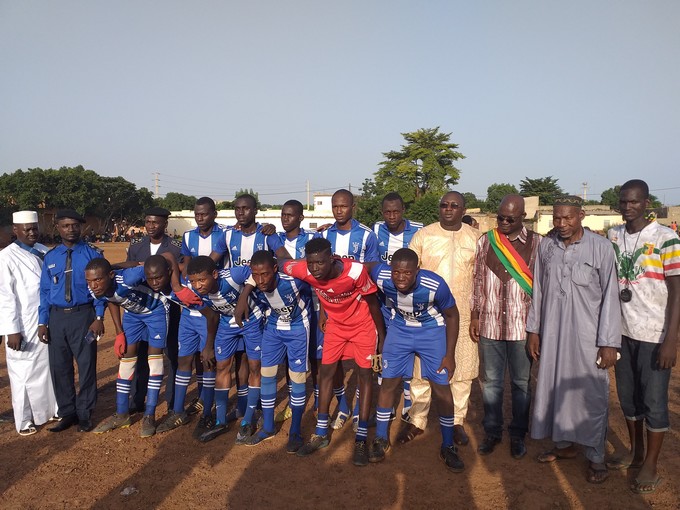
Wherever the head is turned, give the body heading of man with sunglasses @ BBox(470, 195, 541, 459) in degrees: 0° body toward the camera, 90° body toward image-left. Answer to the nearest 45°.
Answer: approximately 0°

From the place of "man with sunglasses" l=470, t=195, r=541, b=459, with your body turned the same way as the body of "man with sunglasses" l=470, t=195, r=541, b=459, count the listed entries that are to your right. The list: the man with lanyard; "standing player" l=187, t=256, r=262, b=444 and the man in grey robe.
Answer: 1

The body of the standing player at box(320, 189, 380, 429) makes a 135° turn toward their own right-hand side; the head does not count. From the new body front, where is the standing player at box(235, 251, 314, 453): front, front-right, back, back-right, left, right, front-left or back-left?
left

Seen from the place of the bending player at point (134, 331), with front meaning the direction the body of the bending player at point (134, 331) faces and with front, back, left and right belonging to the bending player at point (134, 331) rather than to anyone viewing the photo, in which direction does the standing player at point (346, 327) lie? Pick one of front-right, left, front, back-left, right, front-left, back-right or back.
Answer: left

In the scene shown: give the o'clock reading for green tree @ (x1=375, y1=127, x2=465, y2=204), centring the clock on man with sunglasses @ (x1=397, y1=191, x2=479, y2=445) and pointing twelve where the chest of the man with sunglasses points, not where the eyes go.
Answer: The green tree is roughly at 6 o'clock from the man with sunglasses.

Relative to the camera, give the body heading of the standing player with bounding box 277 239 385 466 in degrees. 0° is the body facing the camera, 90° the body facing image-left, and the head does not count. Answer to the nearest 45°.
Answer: approximately 0°

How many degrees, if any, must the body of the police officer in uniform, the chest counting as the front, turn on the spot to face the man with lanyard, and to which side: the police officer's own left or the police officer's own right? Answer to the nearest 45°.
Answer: approximately 45° to the police officer's own left

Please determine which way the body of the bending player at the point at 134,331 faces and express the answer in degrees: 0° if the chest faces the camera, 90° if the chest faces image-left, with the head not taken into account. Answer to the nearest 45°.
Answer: approximately 45°

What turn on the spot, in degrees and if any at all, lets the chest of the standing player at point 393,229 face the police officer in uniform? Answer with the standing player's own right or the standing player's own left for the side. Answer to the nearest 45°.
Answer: approximately 90° to the standing player's own right

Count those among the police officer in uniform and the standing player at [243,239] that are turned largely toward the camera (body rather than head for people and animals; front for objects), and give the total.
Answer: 2

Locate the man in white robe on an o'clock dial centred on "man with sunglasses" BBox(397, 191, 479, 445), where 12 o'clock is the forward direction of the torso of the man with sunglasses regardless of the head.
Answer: The man in white robe is roughly at 3 o'clock from the man with sunglasses.
